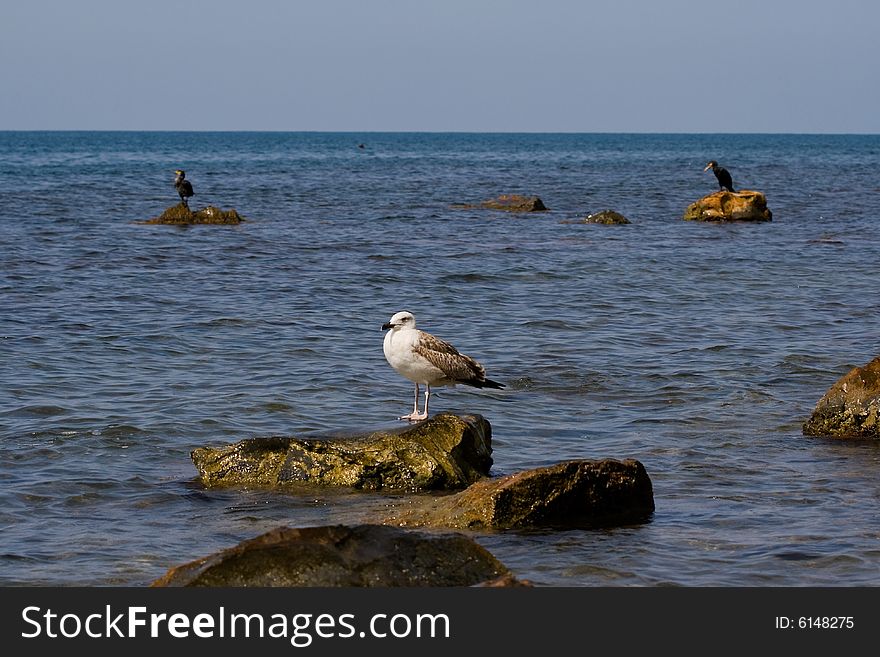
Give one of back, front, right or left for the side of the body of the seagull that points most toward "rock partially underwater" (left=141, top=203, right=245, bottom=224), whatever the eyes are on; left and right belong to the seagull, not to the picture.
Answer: right

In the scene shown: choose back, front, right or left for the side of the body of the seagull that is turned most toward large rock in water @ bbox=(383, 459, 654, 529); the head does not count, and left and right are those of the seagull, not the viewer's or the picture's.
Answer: left

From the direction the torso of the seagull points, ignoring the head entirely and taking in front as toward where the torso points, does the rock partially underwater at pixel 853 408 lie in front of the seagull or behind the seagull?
behind

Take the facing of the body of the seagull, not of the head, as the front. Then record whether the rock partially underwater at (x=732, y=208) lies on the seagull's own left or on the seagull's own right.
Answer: on the seagull's own right

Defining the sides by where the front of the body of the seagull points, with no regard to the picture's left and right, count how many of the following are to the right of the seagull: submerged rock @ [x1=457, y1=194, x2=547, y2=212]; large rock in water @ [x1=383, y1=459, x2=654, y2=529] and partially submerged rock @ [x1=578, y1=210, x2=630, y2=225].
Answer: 2

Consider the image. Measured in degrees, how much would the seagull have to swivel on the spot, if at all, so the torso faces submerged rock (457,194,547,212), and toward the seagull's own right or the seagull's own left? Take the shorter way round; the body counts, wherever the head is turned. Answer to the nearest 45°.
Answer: approximately 90° to the seagull's own right

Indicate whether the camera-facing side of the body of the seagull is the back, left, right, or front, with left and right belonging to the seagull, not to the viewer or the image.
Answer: left

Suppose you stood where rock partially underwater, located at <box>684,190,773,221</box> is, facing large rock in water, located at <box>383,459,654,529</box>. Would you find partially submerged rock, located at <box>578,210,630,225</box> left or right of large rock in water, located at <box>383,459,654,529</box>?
right

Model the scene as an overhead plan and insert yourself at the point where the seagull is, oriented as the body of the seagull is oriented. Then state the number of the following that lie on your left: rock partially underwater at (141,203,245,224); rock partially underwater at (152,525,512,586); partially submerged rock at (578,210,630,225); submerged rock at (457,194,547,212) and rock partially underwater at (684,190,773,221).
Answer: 1

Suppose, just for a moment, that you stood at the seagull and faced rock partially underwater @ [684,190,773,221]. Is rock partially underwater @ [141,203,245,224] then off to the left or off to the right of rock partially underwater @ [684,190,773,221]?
left
